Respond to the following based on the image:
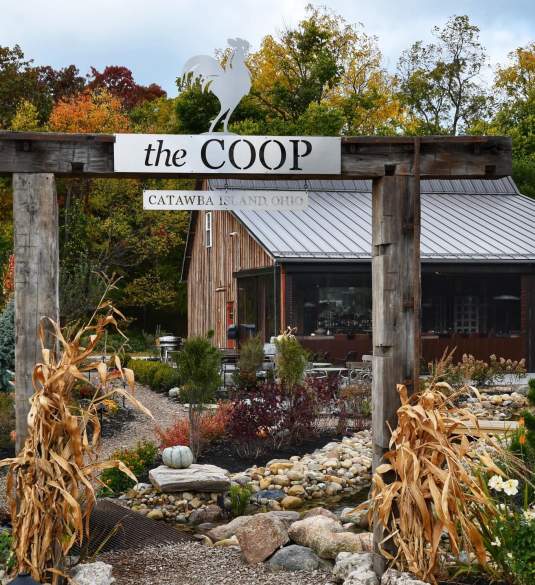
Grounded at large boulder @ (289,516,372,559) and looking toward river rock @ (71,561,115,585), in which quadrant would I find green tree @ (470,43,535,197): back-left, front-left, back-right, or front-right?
back-right

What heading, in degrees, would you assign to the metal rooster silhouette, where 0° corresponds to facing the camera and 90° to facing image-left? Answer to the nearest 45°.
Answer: approximately 270°

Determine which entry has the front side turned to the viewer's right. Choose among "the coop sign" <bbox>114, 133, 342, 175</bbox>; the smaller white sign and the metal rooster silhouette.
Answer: the metal rooster silhouette

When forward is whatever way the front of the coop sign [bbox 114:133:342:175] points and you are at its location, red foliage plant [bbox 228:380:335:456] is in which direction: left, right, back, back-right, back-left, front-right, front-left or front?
back

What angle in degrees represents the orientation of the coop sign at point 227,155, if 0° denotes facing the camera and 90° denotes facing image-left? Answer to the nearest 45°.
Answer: approximately 0°

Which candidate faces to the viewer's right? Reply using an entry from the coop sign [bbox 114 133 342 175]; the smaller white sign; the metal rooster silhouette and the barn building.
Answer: the metal rooster silhouette
